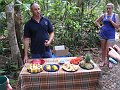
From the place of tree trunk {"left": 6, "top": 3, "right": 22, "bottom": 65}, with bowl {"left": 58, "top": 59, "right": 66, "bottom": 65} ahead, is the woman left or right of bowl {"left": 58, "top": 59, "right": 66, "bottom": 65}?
left

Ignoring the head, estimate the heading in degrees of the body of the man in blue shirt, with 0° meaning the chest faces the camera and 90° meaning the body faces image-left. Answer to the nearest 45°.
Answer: approximately 0°

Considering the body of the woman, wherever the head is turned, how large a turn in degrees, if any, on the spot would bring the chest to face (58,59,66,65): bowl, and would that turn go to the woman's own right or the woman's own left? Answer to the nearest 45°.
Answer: approximately 45° to the woman's own right

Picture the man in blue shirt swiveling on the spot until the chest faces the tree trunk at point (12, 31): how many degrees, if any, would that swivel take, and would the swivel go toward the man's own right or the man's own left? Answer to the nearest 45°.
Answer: approximately 135° to the man's own right

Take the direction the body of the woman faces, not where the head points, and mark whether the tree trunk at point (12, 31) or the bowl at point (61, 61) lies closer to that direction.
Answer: the bowl

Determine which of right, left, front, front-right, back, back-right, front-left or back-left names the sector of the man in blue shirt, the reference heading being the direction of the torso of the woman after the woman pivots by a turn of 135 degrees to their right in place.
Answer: left

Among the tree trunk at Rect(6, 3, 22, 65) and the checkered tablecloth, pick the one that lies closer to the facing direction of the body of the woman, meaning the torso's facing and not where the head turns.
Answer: the checkered tablecloth

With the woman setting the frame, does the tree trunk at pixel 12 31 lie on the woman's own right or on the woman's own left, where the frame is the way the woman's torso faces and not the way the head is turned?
on the woman's own right
